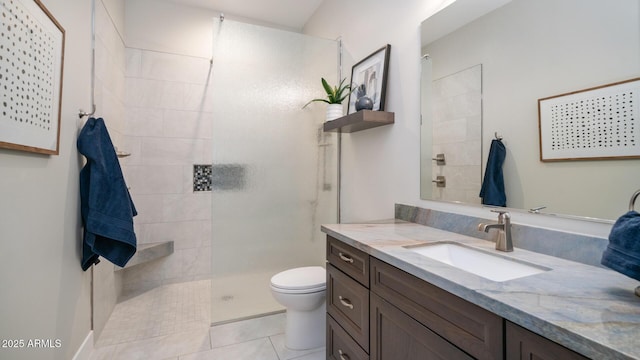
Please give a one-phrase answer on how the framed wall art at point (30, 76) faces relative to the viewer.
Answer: facing the viewer and to the right of the viewer

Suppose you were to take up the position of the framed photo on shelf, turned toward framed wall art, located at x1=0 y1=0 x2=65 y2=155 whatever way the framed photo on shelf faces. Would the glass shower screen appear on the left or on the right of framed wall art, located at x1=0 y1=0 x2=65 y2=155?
right

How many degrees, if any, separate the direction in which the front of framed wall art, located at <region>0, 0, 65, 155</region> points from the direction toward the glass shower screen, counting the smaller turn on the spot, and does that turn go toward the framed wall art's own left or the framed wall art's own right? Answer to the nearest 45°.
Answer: approximately 45° to the framed wall art's own left

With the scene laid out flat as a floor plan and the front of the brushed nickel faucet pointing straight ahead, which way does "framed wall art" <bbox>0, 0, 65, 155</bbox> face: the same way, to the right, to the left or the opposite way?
the opposite way

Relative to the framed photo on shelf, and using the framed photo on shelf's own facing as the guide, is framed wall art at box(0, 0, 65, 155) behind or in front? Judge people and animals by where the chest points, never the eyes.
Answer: in front

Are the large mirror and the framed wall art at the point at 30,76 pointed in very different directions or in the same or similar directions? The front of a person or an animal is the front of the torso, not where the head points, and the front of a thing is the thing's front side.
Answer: very different directions

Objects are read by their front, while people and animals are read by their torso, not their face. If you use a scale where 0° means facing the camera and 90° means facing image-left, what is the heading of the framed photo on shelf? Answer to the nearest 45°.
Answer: approximately 45°

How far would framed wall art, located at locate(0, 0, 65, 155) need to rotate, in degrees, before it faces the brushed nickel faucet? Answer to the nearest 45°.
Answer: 0° — it already faces it

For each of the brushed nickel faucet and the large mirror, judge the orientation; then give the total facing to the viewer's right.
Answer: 0

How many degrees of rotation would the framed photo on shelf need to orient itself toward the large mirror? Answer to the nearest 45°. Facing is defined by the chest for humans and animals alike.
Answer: approximately 90° to its left
